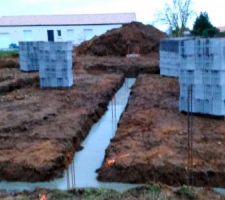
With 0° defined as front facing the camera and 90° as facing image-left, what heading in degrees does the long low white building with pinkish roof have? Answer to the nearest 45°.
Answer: approximately 0°

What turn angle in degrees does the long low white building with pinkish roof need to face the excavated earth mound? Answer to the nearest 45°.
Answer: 0° — it already faces it

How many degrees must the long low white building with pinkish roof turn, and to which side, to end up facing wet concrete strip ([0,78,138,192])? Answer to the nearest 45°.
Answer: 0° — it already faces it
